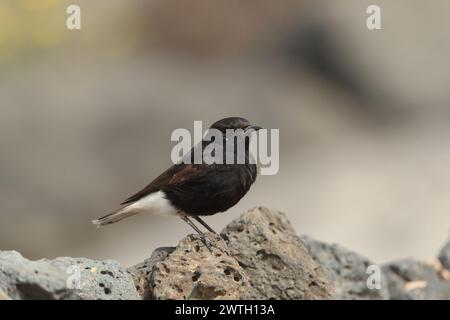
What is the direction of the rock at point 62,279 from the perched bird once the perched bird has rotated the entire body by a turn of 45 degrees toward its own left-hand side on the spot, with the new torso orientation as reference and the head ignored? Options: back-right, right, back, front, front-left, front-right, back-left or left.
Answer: back

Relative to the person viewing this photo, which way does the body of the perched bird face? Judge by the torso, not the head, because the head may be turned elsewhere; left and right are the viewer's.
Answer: facing to the right of the viewer
